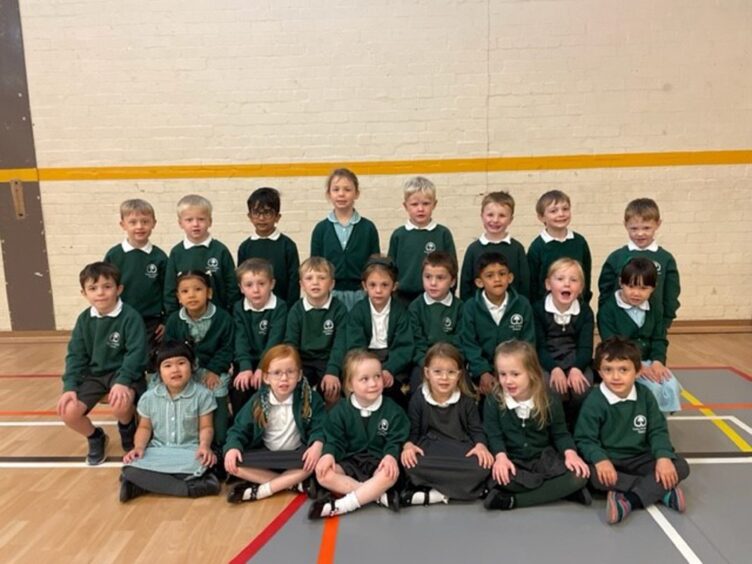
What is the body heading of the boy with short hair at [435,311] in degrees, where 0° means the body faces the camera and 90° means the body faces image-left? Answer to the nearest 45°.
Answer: approximately 0°

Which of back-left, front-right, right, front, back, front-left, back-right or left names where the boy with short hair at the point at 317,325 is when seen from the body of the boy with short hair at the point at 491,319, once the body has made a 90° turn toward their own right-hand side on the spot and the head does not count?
front

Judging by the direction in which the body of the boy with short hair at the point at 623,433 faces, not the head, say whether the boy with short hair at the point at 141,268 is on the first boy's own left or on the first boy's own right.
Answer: on the first boy's own right

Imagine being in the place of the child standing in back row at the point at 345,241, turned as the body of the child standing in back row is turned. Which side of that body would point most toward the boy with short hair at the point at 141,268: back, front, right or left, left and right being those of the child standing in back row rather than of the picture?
right

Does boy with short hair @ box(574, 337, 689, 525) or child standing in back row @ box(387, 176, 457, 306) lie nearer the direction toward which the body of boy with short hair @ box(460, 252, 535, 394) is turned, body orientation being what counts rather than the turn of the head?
the boy with short hair

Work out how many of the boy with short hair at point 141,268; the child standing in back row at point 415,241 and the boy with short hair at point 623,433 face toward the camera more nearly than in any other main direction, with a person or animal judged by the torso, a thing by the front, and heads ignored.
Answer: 3

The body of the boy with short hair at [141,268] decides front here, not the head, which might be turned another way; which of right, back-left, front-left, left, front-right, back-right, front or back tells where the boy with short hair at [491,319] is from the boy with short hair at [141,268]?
front-left

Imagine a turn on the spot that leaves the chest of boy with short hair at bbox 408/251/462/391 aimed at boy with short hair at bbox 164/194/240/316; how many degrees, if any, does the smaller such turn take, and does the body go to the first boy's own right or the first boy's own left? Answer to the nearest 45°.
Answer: approximately 90° to the first boy's own right
